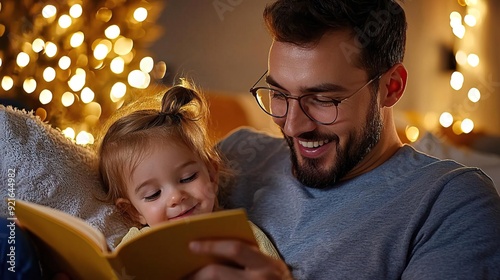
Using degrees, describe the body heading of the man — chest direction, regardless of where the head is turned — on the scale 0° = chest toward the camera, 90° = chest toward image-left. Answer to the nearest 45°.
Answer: approximately 45°

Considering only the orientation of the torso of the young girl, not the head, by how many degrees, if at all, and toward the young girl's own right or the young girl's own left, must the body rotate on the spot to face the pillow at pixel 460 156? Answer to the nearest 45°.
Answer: approximately 135° to the young girl's own left

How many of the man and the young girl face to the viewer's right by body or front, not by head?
0

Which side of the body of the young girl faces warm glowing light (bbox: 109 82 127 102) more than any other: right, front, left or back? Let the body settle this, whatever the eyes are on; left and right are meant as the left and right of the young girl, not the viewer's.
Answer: back

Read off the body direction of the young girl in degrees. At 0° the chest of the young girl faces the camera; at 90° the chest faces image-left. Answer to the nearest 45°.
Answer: approximately 0°

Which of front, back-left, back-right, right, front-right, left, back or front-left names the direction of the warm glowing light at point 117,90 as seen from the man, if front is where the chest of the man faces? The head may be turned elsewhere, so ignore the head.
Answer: right

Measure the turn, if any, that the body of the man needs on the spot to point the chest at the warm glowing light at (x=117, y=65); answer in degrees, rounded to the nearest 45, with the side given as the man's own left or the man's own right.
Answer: approximately 90° to the man's own right

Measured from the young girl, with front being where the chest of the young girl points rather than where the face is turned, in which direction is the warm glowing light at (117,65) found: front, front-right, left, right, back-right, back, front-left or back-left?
back

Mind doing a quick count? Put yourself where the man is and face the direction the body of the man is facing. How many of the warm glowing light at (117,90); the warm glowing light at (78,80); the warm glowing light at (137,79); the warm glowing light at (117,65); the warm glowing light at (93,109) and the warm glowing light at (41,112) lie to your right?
6

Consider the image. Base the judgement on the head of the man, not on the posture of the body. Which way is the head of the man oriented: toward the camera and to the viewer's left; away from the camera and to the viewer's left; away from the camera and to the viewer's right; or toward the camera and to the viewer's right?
toward the camera and to the viewer's left

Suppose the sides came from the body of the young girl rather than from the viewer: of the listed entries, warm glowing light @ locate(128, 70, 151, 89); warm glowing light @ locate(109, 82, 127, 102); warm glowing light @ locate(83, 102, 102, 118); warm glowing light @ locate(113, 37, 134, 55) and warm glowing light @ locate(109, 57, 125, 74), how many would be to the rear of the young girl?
5

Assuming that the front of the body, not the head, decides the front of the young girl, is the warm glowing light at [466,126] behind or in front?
behind

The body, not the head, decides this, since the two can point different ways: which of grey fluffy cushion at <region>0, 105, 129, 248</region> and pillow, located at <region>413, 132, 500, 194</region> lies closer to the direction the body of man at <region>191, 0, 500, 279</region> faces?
the grey fluffy cushion

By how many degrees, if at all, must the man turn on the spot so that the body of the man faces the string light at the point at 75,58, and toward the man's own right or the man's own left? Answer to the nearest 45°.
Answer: approximately 90° to the man's own right

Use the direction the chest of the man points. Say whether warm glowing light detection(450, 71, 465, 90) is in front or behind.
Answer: behind
